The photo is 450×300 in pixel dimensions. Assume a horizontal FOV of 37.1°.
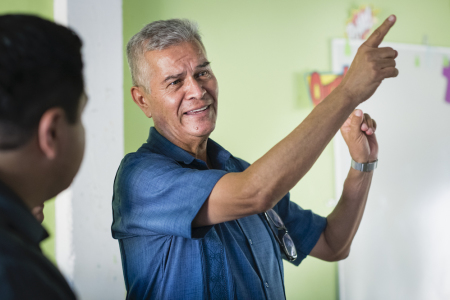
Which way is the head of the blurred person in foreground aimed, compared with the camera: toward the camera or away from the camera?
away from the camera

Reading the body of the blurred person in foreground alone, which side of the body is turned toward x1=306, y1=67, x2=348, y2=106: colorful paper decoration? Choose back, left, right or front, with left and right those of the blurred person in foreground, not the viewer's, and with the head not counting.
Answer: front

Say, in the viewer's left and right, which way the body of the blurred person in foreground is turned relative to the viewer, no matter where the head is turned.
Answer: facing away from the viewer and to the right of the viewer

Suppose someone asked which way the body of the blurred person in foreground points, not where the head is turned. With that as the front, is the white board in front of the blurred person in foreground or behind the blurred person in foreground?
in front
